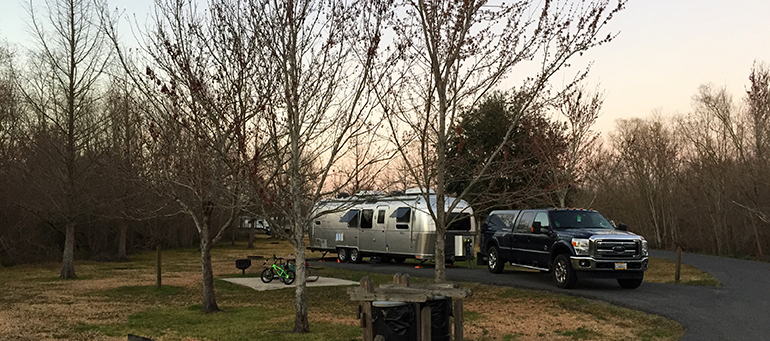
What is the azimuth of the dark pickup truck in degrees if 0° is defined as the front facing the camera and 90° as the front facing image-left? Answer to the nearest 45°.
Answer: approximately 315°

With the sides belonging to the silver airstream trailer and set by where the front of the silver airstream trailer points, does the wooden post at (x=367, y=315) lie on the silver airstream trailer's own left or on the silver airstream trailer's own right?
on the silver airstream trailer's own right

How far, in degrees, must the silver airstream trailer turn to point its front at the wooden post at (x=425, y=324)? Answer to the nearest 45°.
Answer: approximately 45° to its right

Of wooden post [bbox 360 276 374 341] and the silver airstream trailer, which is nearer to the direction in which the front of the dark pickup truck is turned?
the wooden post

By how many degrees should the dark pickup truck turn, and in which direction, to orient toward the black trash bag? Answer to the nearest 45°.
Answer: approximately 45° to its right

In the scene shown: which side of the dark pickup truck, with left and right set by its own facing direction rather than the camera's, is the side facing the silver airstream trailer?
back

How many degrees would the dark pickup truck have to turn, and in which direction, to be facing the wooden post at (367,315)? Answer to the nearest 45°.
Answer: approximately 45° to its right

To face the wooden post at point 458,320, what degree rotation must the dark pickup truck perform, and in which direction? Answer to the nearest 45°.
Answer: approximately 45° to its right

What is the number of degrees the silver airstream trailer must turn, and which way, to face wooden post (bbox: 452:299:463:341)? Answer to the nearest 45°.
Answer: approximately 45° to its right
